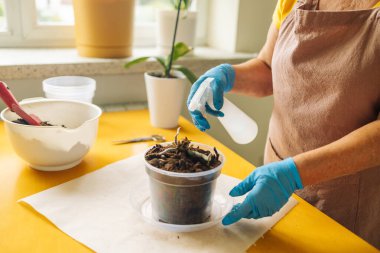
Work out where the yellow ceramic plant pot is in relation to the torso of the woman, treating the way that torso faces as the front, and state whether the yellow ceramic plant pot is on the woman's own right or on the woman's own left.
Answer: on the woman's own right

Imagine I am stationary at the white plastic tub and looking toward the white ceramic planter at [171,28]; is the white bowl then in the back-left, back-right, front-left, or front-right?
back-right

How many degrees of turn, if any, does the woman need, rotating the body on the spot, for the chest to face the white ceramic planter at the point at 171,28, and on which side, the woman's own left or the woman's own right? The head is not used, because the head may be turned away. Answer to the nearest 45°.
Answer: approximately 90° to the woman's own right

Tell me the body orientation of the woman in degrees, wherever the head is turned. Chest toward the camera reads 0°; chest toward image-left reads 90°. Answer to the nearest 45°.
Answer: approximately 45°
